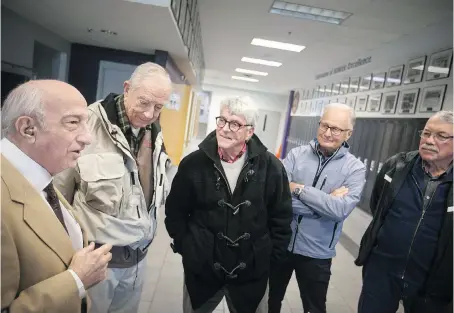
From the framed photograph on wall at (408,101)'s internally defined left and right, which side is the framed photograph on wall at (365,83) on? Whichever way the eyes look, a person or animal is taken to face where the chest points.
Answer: on its right

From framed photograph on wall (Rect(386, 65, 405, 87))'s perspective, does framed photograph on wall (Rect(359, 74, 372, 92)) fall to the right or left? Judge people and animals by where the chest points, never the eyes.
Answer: on its right

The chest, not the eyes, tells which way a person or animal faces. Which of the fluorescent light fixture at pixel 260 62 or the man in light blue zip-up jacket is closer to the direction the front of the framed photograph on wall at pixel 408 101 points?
the man in light blue zip-up jacket

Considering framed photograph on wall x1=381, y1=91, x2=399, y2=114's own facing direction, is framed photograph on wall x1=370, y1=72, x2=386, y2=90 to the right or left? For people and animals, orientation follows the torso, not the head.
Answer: on its right

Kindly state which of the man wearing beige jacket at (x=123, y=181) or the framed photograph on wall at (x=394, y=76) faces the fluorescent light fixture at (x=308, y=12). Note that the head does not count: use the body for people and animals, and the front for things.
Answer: the framed photograph on wall

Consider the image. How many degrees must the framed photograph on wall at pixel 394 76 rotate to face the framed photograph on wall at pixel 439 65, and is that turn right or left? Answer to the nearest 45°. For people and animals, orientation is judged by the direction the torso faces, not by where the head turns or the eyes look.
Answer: approximately 90° to its left

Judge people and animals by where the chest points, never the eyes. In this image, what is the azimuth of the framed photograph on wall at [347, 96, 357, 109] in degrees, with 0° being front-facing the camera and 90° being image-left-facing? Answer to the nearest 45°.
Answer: approximately 45°

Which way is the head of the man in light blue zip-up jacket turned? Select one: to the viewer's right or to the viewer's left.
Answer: to the viewer's left

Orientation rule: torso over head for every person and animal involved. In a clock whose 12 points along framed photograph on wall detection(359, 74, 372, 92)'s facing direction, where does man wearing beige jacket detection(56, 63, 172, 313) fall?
The man wearing beige jacket is roughly at 11 o'clock from the framed photograph on wall.

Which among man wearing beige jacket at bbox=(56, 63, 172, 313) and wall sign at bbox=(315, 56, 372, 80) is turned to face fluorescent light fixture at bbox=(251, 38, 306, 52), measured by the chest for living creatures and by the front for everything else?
the wall sign

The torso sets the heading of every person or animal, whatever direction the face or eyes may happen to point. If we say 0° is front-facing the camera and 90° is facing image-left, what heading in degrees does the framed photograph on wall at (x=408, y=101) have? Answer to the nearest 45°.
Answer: approximately 45°

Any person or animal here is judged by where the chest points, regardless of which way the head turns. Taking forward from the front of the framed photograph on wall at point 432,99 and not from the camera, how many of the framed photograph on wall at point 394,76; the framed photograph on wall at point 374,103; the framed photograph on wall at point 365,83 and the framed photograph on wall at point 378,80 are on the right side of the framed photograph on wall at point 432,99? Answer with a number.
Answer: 4

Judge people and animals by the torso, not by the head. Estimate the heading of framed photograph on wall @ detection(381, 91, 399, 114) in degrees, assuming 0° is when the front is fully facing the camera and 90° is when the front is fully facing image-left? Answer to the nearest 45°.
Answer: approximately 45°
